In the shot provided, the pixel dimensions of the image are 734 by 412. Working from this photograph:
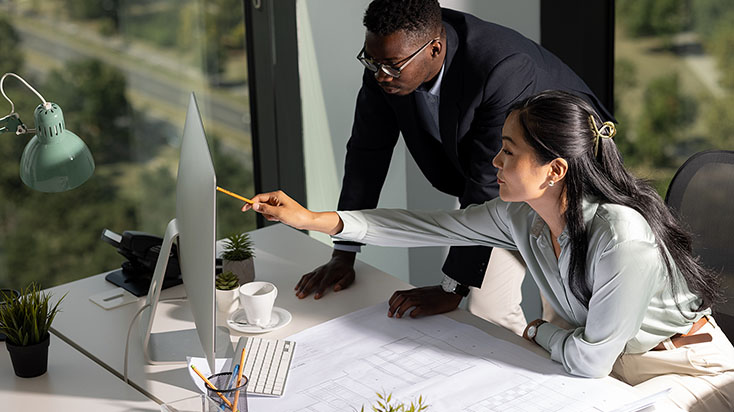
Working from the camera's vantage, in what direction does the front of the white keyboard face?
facing to the right of the viewer

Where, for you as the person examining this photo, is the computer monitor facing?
facing to the right of the viewer

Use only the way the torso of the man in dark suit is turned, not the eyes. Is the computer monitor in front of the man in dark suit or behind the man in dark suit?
in front

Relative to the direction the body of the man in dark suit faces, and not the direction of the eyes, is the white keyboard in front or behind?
in front

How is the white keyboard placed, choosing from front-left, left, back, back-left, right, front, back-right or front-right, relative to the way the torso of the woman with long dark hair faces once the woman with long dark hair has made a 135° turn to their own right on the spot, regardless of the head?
back-left

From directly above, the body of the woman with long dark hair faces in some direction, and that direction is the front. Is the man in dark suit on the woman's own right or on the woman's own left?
on the woman's own right

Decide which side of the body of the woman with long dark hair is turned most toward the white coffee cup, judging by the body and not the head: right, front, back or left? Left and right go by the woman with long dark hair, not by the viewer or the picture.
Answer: front

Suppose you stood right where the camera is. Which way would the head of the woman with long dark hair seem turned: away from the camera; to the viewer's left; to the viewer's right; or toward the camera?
to the viewer's left

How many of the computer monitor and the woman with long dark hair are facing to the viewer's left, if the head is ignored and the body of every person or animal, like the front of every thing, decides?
1

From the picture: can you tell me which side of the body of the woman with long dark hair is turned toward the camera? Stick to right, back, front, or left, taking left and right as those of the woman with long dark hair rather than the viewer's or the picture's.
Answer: left

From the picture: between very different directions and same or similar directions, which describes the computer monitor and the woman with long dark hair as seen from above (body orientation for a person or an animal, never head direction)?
very different directions

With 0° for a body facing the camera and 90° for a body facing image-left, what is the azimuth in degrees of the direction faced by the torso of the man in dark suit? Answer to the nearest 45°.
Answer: approximately 45°

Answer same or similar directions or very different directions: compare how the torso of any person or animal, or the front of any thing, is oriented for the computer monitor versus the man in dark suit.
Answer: very different directions
